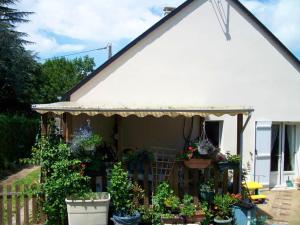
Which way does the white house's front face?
toward the camera

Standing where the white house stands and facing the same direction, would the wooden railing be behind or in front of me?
in front

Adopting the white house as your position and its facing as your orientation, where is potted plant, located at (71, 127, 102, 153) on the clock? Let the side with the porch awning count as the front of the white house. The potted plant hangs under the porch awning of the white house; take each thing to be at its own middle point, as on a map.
The potted plant is roughly at 1 o'clock from the white house.

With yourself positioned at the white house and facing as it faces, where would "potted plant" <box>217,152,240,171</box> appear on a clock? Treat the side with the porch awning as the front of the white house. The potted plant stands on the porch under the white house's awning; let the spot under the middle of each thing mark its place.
The potted plant is roughly at 12 o'clock from the white house.

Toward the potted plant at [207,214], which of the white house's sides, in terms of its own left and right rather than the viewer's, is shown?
front

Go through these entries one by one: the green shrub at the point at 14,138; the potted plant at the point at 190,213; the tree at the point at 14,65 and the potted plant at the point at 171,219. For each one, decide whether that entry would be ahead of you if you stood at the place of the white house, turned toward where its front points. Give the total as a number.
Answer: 2

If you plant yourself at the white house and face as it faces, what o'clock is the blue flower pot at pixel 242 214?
The blue flower pot is roughly at 12 o'clock from the white house.

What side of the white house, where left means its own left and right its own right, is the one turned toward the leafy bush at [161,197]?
front

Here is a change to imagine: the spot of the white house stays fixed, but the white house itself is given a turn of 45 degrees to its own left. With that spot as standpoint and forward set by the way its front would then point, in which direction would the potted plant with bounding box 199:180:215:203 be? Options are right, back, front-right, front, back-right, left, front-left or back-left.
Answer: front-right

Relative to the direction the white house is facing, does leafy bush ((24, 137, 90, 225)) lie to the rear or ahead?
ahead

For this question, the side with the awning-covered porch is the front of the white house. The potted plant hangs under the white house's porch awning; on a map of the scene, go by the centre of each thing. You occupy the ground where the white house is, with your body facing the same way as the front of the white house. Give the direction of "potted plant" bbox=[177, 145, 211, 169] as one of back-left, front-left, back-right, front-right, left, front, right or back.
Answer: front

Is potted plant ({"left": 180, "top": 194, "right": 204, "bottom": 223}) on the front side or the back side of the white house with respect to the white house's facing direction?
on the front side
